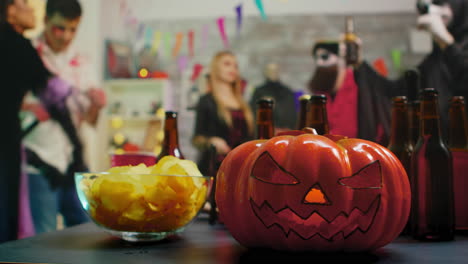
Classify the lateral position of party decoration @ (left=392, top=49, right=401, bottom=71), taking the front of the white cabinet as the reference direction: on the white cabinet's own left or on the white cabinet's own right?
on the white cabinet's own left

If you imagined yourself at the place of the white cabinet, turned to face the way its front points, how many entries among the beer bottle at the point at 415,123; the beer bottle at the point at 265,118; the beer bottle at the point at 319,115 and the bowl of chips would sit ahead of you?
4

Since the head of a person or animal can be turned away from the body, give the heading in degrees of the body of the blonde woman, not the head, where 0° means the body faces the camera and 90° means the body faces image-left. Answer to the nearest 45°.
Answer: approximately 315°

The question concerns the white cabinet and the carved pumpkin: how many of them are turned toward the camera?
2

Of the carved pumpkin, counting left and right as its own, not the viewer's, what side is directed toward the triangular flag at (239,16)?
back

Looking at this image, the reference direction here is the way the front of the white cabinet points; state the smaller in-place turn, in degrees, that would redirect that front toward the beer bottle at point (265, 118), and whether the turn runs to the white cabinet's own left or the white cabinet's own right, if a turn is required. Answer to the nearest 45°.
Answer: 0° — it already faces it

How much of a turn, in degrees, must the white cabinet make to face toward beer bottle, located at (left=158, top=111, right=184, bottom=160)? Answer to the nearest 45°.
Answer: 0° — it already faces it
